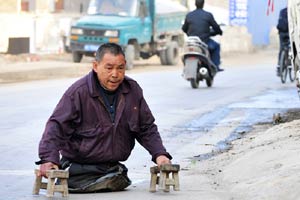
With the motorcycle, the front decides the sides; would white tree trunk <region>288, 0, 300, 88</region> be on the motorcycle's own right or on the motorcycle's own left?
on the motorcycle's own right

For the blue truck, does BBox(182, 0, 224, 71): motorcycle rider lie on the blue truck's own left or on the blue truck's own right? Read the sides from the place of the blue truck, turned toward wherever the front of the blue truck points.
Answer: on the blue truck's own left

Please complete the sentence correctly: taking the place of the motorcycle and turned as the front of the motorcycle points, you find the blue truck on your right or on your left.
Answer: on your left

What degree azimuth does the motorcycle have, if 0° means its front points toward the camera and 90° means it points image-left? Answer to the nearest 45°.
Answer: approximately 225°

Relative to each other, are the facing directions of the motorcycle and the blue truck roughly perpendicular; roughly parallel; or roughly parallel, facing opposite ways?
roughly parallel, facing opposite ways

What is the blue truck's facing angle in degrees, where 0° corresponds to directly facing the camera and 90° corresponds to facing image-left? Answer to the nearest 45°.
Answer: approximately 45°

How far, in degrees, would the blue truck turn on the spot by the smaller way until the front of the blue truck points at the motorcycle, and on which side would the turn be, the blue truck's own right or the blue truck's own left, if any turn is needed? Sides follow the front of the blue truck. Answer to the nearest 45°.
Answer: approximately 45° to the blue truck's own left
